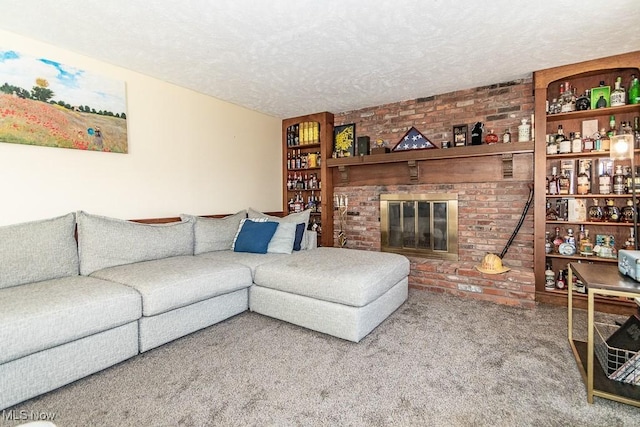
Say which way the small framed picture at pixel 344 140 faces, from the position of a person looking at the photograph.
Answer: facing the viewer and to the left of the viewer

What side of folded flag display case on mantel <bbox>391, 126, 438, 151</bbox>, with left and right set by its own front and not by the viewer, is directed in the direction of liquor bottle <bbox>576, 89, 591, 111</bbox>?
left

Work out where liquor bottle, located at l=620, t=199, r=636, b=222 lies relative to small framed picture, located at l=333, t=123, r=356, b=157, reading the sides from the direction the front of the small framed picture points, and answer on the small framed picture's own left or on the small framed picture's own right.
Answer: on the small framed picture's own left

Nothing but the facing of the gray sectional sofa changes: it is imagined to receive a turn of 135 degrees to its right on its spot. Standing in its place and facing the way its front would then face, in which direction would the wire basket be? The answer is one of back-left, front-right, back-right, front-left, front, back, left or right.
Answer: back-left

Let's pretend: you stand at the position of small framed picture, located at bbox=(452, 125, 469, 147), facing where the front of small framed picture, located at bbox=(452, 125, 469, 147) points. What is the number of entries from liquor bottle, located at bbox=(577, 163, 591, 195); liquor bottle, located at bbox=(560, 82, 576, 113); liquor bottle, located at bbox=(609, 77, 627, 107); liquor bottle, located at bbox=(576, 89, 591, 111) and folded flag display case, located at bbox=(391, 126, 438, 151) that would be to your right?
1

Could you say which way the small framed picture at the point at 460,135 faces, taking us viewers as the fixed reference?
facing the viewer

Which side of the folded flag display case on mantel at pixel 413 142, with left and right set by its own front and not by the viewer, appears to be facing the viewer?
front

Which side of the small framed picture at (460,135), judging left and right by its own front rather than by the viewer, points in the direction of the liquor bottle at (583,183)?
left

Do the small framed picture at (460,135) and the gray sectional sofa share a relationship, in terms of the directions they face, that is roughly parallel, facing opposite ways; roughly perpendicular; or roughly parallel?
roughly perpendicular

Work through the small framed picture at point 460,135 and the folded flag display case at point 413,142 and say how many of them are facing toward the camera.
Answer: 2

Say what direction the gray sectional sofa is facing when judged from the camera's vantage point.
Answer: facing the viewer and to the right of the viewer
